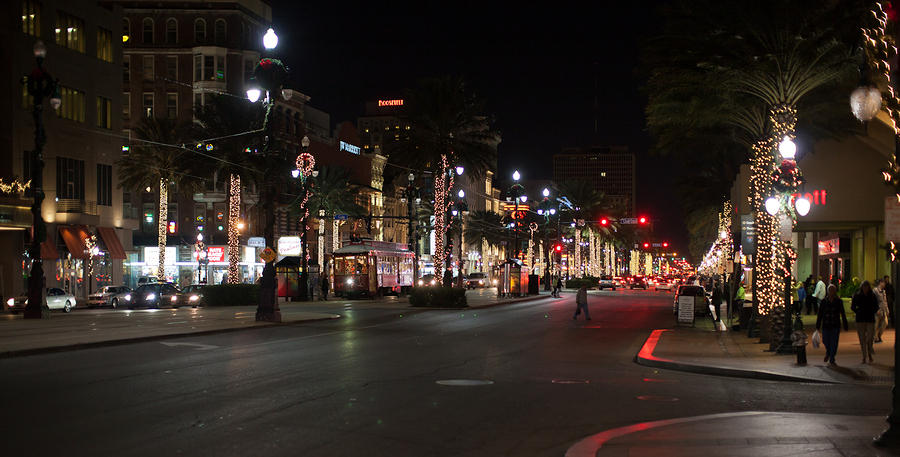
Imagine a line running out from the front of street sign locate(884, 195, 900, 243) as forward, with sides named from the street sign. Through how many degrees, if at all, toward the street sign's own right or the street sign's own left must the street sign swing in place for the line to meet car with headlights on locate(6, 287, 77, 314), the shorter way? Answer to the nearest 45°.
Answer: approximately 135° to the street sign's own right

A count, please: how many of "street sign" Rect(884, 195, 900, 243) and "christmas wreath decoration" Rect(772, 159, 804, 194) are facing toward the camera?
2

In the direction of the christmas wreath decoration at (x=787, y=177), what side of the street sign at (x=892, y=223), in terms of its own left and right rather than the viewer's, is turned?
back

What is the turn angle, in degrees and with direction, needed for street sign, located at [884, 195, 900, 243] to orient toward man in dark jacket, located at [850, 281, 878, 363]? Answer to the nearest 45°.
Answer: approximately 180°

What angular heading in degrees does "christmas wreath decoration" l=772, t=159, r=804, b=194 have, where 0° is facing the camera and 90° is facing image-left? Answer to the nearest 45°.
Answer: approximately 0°

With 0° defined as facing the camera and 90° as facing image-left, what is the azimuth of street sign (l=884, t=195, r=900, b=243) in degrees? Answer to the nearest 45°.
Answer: approximately 0°

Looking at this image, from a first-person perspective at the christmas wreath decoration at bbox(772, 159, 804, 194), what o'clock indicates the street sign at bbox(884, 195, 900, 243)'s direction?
The street sign is roughly at 12 o'clock from the christmas wreath decoration.
